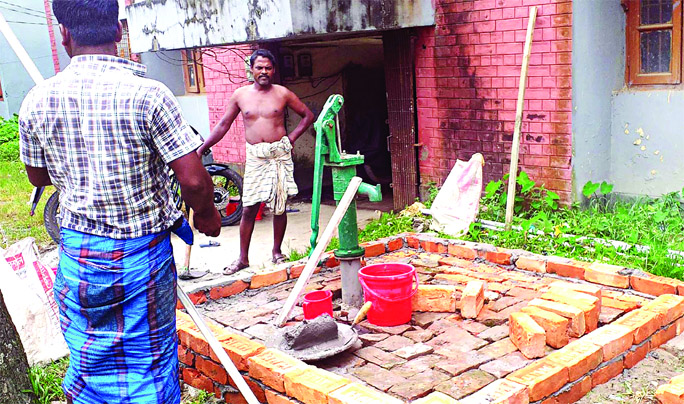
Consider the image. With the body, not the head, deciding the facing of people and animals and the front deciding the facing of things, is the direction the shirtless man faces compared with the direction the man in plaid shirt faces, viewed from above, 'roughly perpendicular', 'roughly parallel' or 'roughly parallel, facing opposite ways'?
roughly parallel, facing opposite ways

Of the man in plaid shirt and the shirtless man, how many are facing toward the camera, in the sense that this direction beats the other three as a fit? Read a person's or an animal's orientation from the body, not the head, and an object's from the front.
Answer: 1

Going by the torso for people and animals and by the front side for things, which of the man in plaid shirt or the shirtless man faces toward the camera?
the shirtless man

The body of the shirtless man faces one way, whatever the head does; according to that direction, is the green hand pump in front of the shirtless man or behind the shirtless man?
in front

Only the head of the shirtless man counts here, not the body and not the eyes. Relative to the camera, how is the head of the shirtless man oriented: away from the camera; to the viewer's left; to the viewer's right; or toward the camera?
toward the camera

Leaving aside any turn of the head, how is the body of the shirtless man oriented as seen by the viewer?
toward the camera

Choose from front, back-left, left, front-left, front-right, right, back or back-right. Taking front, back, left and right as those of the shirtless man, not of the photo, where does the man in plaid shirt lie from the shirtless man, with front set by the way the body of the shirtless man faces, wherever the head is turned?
front

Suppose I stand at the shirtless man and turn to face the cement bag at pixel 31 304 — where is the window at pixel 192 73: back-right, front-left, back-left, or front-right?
back-right

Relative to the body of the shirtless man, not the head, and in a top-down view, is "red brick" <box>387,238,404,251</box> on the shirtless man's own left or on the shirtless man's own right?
on the shirtless man's own left

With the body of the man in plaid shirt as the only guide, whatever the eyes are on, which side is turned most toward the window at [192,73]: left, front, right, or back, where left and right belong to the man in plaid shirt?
front

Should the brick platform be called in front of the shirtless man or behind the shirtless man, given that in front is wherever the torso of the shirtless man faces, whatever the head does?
in front

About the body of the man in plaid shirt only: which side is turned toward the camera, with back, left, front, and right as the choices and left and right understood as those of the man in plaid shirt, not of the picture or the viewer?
back

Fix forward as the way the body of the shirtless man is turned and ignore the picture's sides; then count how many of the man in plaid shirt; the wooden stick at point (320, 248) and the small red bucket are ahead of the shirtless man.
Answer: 3

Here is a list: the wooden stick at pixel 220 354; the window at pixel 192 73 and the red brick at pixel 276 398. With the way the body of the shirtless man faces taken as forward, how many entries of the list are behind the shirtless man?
1
